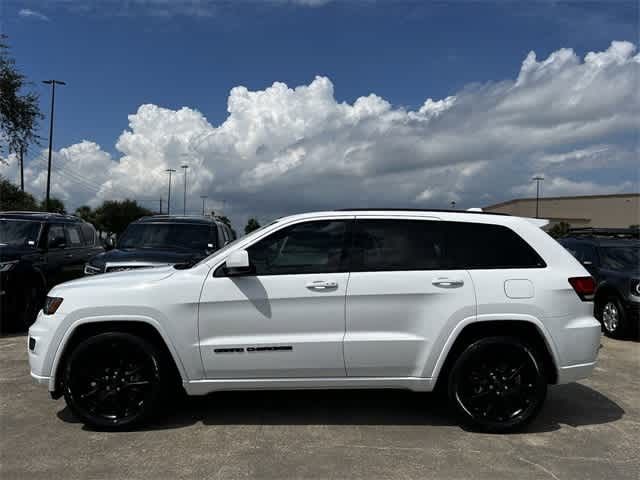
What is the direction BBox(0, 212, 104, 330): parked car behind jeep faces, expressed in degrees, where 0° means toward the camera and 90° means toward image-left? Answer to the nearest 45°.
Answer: approximately 45°

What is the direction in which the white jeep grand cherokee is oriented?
to the viewer's left

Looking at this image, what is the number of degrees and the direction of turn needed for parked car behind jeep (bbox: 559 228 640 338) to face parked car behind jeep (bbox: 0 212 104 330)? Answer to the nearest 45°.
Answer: approximately 90° to its right

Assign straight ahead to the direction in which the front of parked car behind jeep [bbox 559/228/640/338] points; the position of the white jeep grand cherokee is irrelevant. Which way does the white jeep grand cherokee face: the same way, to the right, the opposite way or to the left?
to the right

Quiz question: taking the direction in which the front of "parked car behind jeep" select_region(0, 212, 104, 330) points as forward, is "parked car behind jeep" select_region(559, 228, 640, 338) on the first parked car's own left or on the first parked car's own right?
on the first parked car's own left

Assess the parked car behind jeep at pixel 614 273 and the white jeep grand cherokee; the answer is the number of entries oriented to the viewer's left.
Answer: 1

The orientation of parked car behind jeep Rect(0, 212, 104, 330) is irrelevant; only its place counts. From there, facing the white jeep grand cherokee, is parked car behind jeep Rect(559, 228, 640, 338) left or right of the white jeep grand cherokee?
left

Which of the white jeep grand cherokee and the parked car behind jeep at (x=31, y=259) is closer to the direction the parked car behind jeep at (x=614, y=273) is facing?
the white jeep grand cherokee

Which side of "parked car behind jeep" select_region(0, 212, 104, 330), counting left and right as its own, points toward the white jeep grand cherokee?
left

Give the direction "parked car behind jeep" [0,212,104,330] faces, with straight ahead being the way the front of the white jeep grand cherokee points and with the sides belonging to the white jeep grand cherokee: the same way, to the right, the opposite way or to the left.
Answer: to the left

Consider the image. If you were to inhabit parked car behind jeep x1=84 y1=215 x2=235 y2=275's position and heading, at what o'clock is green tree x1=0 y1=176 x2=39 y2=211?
The green tree is roughly at 4 o'clock from the parked car behind jeep.

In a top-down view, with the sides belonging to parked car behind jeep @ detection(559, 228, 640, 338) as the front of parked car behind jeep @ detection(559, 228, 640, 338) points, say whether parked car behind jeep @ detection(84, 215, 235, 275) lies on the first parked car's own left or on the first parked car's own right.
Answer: on the first parked car's own right
